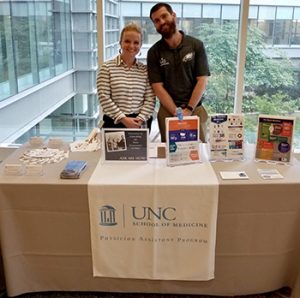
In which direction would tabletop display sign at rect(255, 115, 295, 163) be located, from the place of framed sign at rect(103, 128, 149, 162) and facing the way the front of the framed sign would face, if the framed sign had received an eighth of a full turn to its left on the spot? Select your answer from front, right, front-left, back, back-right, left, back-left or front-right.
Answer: front-left

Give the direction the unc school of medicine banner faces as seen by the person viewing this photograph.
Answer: facing the viewer

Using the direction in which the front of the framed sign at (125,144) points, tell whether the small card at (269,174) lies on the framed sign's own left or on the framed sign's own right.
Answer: on the framed sign's own left

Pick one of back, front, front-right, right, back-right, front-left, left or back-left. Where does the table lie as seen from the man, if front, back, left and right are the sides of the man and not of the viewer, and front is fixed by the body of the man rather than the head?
front

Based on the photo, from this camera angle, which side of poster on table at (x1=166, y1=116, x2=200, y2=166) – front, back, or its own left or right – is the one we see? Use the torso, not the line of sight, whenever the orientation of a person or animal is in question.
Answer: front

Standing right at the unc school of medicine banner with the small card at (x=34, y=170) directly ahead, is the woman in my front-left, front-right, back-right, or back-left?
front-right

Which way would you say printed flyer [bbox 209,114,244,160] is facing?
toward the camera

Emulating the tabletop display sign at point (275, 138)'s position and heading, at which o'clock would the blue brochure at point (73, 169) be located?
The blue brochure is roughly at 2 o'clock from the tabletop display sign.

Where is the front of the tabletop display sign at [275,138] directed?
toward the camera

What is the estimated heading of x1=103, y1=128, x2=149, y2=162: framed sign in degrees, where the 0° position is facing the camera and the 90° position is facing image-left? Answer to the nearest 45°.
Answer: approximately 0°

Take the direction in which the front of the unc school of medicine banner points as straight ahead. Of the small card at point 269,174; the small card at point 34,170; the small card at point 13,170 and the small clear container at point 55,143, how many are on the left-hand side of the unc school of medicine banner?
1
